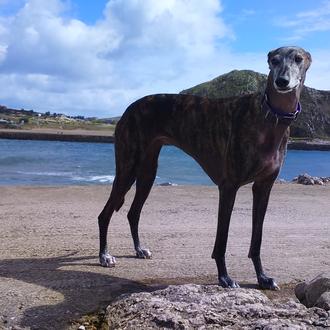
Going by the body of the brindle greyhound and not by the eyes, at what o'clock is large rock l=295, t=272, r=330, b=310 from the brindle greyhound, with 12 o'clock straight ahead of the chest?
The large rock is roughly at 12 o'clock from the brindle greyhound.

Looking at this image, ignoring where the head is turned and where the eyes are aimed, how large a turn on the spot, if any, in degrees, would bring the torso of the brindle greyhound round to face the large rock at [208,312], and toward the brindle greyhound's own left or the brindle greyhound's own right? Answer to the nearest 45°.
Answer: approximately 45° to the brindle greyhound's own right

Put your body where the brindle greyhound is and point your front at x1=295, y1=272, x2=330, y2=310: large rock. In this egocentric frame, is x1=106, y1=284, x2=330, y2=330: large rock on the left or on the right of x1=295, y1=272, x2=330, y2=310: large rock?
right

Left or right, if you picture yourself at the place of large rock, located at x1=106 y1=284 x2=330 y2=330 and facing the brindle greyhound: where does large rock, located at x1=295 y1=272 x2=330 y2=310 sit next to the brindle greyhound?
right

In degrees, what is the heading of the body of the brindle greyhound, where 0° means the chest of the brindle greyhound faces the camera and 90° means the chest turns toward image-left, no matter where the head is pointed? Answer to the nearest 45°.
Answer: approximately 315°
